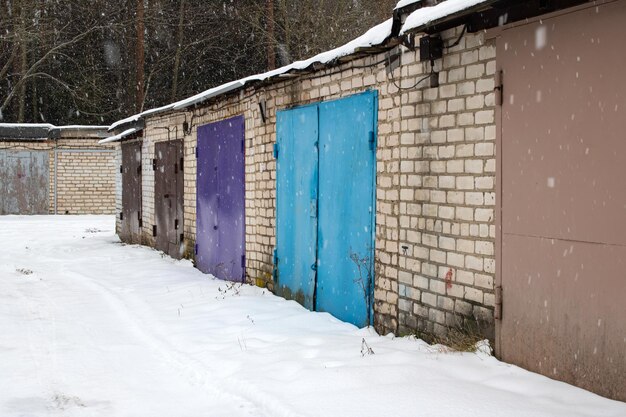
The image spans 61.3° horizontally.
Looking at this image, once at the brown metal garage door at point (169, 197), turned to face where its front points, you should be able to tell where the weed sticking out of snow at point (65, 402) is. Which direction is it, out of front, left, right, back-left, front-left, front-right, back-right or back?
front-left

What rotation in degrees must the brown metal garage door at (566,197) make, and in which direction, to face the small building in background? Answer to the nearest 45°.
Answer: approximately 90° to its right

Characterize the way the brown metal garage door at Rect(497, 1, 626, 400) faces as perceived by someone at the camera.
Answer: facing the viewer and to the left of the viewer

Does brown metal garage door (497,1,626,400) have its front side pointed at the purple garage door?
no

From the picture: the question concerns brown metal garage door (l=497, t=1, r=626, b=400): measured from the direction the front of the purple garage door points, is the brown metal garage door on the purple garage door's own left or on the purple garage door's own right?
on the purple garage door's own left

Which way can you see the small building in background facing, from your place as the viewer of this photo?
facing the viewer

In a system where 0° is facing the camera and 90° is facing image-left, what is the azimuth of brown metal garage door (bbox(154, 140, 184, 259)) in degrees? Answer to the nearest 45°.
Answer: approximately 45°

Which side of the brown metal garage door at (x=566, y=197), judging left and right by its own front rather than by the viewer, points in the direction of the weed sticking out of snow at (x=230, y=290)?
right

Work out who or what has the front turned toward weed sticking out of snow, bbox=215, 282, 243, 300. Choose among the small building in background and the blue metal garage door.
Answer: the small building in background

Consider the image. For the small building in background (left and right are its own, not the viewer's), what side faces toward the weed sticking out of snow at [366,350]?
front

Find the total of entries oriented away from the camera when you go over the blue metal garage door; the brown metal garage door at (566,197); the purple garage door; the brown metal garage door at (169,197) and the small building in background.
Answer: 0

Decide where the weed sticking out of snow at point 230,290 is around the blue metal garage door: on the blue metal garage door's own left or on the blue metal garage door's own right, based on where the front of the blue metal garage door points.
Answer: on the blue metal garage door's own right

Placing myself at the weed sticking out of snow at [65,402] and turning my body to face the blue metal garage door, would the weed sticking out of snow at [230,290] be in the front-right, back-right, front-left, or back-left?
front-left

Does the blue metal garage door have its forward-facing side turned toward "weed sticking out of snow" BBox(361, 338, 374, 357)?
no

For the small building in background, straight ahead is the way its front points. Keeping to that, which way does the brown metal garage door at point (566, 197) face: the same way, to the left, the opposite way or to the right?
to the right

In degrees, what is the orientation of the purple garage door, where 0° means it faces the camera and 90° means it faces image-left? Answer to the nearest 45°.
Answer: approximately 45°

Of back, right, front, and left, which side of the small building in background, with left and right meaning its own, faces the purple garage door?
front

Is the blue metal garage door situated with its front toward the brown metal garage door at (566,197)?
no
